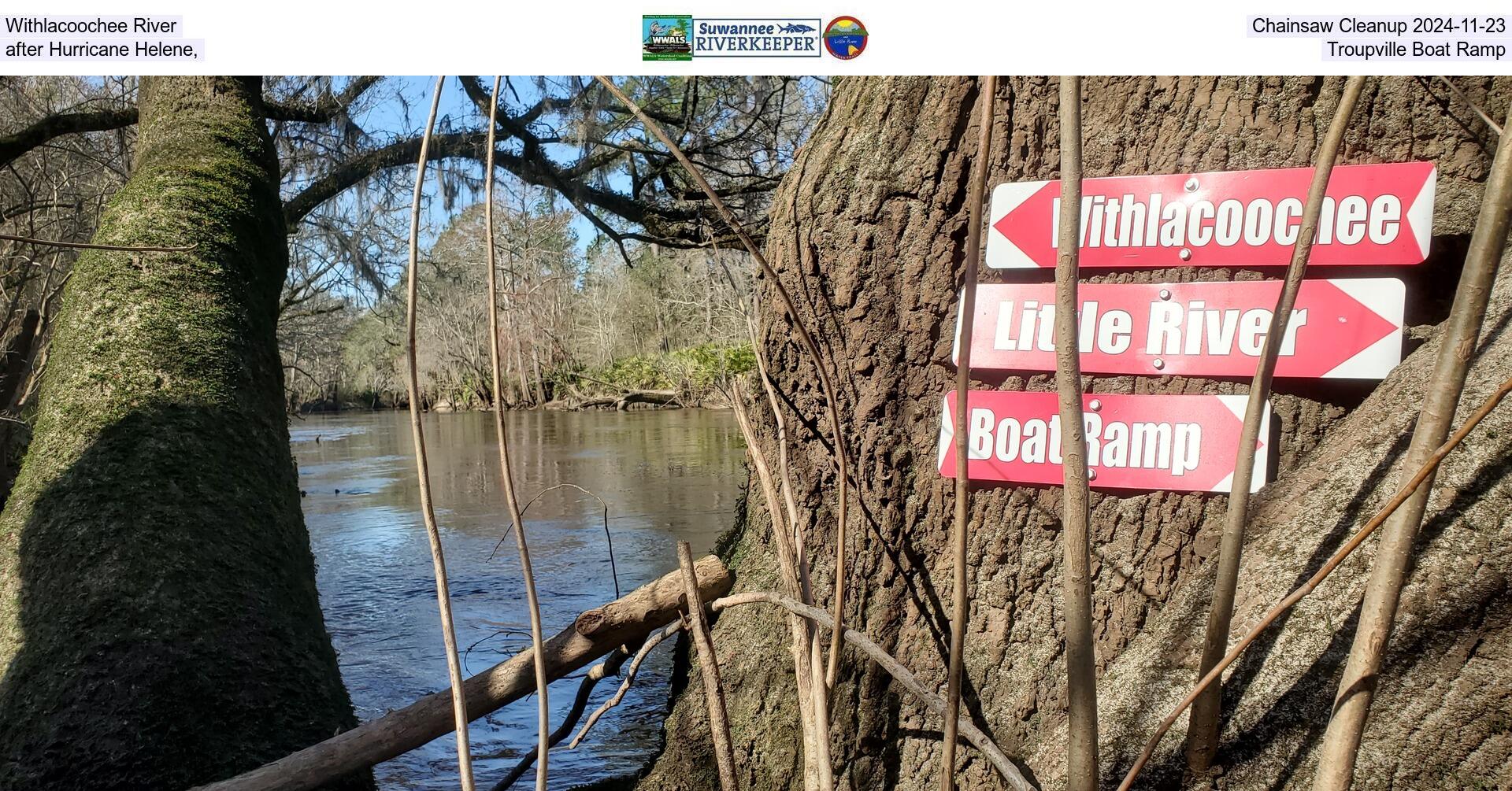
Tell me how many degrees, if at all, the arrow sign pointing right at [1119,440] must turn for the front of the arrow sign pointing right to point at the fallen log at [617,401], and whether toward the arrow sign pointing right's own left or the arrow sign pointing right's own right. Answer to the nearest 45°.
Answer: approximately 135° to the arrow sign pointing right's own right

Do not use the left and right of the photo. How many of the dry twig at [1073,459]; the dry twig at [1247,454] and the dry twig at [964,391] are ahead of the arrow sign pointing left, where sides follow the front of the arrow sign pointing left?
3

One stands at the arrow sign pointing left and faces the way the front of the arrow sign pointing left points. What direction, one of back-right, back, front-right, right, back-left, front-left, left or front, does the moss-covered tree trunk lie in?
right

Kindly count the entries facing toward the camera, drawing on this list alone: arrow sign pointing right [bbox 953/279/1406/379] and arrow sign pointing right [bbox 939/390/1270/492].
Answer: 2

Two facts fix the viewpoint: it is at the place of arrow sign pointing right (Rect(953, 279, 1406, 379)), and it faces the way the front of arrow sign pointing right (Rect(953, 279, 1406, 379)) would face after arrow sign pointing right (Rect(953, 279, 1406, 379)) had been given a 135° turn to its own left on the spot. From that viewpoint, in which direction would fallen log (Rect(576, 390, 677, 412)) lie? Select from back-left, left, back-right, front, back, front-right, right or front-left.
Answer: left

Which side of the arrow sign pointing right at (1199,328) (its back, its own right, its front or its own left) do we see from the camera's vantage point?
front

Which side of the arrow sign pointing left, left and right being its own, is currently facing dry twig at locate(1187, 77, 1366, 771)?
front

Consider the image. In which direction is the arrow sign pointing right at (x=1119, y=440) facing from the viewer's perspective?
toward the camera

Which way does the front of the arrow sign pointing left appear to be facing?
toward the camera

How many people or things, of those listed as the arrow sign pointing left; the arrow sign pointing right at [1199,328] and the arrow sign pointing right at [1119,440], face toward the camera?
3

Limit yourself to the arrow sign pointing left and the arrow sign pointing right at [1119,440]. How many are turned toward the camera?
2
